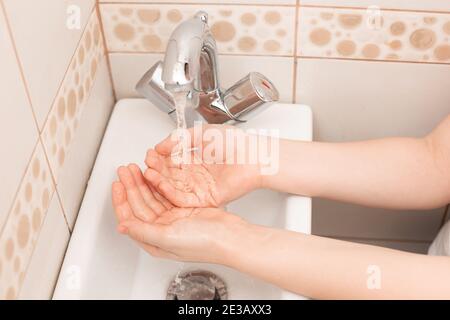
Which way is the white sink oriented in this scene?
toward the camera

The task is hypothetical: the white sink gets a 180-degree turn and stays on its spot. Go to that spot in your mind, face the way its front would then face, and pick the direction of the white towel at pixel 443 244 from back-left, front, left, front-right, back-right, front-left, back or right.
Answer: right
